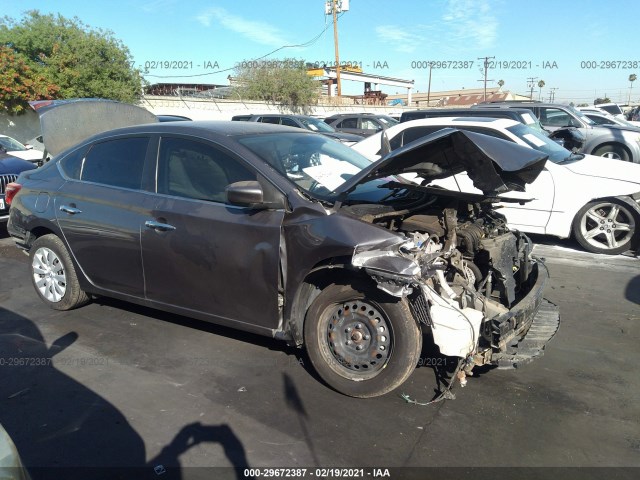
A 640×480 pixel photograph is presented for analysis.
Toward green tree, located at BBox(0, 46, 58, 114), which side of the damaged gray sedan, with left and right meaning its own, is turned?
back

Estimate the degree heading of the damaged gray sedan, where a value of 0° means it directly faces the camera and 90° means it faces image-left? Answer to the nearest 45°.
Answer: approximately 315°

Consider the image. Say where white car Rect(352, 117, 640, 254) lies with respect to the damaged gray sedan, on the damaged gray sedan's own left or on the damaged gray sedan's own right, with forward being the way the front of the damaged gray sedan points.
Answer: on the damaged gray sedan's own left

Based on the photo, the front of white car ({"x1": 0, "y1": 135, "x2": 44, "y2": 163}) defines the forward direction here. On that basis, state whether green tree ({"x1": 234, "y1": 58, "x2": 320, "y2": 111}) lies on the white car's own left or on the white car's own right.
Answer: on the white car's own left

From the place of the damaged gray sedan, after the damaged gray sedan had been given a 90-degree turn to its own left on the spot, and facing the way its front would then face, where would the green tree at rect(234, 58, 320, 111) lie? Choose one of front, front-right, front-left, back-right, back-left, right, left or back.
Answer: front-left

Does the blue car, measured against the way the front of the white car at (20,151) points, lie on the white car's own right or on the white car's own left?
on the white car's own right

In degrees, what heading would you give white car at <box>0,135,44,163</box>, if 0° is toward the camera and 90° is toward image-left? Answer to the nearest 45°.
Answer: approximately 315°

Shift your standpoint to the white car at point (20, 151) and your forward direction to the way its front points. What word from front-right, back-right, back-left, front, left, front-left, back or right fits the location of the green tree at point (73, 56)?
back-left
